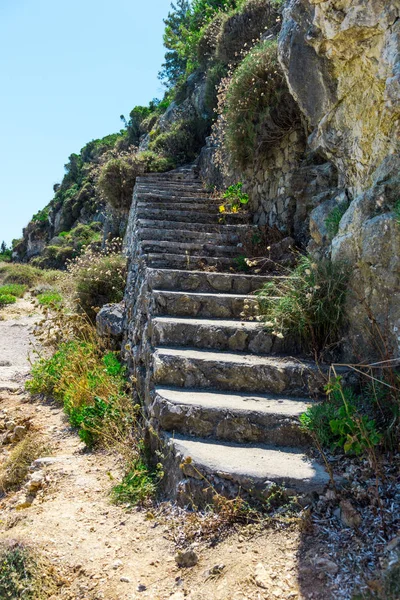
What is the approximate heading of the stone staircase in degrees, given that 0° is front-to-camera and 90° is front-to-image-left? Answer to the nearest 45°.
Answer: approximately 0°

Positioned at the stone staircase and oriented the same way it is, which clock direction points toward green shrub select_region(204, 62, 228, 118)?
The green shrub is roughly at 6 o'clock from the stone staircase.

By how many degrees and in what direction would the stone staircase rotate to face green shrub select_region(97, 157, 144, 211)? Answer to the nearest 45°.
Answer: approximately 180°

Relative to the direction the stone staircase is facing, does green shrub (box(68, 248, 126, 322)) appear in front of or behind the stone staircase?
behind
